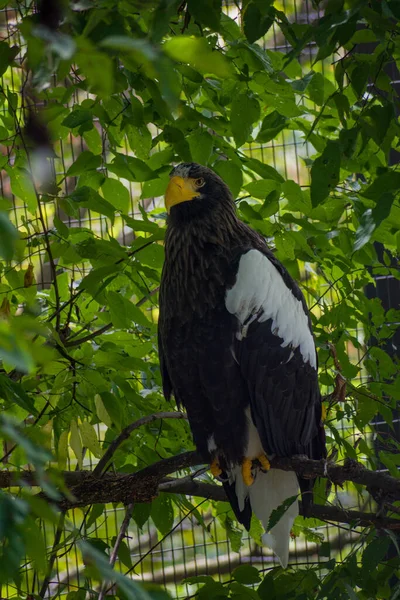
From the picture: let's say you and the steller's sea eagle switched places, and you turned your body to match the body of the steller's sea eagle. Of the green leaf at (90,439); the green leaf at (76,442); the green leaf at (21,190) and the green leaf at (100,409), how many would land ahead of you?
4

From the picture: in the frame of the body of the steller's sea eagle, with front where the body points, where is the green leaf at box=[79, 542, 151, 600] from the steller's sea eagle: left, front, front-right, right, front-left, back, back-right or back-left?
front-left

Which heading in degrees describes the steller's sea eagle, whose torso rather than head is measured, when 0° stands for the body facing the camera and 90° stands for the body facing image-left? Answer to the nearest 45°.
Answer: approximately 45°

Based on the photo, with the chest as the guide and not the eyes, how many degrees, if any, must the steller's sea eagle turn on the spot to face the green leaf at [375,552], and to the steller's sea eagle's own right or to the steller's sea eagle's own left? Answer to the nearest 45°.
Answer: approximately 90° to the steller's sea eagle's own left
